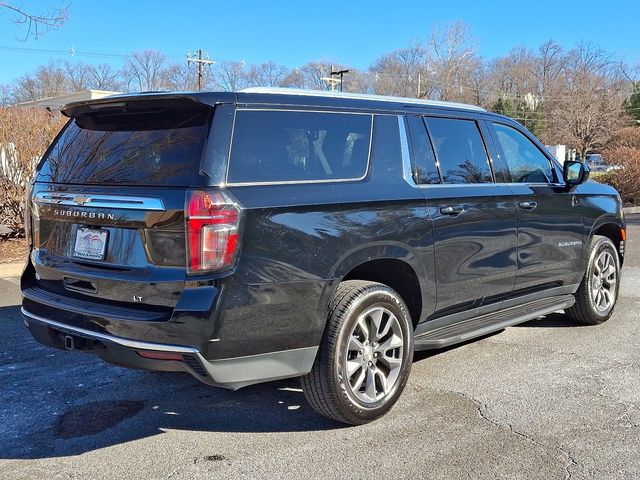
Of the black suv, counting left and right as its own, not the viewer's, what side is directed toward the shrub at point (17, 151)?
left

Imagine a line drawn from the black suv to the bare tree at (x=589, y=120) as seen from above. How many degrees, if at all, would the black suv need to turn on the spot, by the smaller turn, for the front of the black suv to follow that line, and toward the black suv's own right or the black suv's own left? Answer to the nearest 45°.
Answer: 0° — it already faces it

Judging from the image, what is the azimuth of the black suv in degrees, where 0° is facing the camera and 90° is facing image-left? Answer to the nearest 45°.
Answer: approximately 225°

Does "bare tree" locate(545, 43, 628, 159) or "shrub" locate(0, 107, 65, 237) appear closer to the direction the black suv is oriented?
the bare tree
